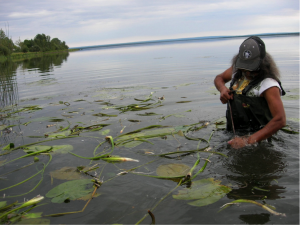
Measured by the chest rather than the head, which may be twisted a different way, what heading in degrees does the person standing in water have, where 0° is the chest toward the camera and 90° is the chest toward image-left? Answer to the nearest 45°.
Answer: approximately 45°

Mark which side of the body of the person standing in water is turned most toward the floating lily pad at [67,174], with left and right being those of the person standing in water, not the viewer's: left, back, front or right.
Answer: front

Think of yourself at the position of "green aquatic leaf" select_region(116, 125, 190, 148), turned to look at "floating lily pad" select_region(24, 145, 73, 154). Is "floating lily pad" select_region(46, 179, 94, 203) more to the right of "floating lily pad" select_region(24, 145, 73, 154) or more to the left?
left

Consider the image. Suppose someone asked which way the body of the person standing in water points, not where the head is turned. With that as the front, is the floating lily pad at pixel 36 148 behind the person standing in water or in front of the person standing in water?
in front

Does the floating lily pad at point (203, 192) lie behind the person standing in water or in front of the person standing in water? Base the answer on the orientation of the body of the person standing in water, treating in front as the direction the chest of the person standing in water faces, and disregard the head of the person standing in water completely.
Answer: in front

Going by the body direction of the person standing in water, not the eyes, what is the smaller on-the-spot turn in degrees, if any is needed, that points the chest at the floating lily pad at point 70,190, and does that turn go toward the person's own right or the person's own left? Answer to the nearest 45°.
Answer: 0° — they already face it

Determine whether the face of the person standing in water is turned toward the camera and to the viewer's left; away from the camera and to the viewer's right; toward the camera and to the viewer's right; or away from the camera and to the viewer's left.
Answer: toward the camera and to the viewer's left

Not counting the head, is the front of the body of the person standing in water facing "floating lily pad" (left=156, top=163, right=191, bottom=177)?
yes
